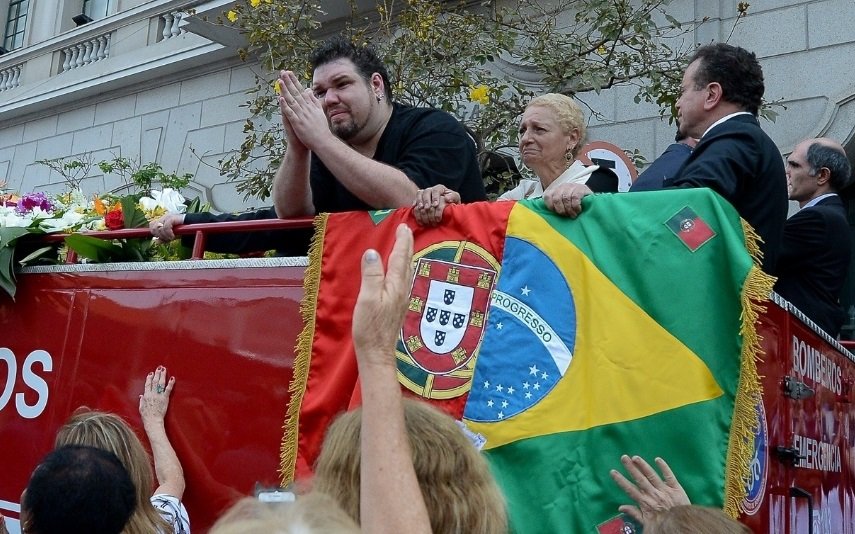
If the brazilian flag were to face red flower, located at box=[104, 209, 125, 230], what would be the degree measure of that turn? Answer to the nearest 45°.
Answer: approximately 135° to its right

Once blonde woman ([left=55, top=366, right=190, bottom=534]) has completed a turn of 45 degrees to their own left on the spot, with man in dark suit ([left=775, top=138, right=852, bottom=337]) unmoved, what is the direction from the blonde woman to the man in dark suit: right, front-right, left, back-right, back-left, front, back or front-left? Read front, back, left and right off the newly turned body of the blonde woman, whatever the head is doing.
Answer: back-right

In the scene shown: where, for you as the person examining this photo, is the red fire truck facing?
facing away from the viewer and to the left of the viewer

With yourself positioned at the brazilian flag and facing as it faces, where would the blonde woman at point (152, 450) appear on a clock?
The blonde woman is roughly at 3 o'clock from the brazilian flag.

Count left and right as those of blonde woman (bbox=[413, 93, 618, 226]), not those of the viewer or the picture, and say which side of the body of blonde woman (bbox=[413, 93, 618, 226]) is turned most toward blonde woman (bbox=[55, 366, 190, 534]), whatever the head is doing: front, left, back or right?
front

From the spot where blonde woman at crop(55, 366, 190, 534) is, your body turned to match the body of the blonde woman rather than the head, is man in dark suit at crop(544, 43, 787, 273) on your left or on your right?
on your right

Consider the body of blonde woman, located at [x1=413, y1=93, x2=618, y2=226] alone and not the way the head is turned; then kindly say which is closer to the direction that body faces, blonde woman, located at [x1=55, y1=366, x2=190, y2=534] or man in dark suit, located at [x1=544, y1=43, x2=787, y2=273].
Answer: the blonde woman

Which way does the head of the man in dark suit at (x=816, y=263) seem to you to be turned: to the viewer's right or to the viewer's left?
to the viewer's left

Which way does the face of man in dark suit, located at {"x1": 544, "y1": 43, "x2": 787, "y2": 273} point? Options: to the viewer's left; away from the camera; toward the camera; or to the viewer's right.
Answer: to the viewer's left

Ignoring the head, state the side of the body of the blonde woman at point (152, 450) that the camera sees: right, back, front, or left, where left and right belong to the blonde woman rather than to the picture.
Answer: back

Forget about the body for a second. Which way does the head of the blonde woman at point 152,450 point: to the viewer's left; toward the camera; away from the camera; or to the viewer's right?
away from the camera

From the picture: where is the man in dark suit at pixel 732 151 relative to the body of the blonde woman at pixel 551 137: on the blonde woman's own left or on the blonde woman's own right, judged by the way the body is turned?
on the blonde woman's own left

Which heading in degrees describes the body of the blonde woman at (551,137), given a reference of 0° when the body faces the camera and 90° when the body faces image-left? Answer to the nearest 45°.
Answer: approximately 45°

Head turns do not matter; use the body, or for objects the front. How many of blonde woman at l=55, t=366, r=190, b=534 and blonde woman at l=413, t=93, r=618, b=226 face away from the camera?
1

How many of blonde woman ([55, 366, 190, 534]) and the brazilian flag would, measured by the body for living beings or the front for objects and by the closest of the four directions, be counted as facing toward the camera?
1
